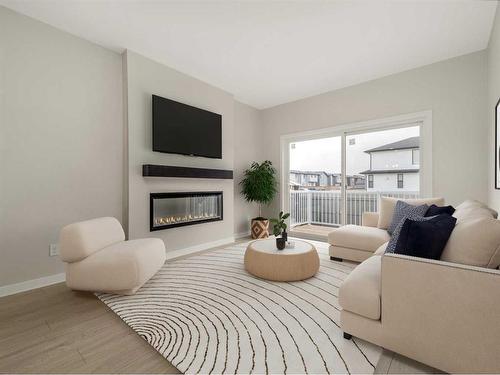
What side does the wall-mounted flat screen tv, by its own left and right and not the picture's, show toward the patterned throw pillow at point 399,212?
front

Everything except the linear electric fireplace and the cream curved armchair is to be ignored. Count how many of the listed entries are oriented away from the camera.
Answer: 0

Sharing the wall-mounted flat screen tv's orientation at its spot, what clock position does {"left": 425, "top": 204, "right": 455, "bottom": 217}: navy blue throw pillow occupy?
The navy blue throw pillow is roughly at 12 o'clock from the wall-mounted flat screen tv.

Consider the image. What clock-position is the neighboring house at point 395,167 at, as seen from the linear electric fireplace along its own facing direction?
The neighboring house is roughly at 11 o'clock from the linear electric fireplace.

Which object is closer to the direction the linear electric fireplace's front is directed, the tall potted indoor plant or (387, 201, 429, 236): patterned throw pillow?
the patterned throw pillow

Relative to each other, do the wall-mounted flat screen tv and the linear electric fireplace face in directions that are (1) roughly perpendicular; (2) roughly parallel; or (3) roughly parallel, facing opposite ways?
roughly parallel

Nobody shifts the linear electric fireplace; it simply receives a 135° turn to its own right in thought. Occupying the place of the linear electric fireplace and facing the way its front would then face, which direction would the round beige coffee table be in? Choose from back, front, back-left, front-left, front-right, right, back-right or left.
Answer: back-left

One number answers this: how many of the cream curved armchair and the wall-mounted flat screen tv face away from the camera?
0

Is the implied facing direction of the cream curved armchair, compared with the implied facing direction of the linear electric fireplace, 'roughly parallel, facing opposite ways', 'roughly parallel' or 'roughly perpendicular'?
roughly parallel

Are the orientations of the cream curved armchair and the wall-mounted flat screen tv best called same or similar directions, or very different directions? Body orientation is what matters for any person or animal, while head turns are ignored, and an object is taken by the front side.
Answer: same or similar directions

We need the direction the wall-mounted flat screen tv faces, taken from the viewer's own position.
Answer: facing the viewer and to the right of the viewer

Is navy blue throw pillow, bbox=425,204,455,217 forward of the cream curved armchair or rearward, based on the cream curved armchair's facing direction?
forward

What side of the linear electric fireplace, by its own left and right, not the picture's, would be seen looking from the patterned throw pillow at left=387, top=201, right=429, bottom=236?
front
